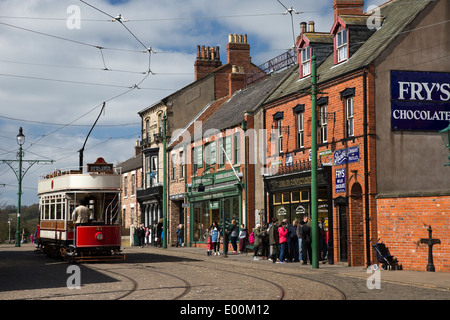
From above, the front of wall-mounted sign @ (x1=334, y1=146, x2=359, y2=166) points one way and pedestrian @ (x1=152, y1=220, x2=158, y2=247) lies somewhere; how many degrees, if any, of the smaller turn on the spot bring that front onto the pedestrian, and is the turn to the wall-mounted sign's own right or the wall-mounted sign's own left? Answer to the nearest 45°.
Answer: approximately 90° to the wall-mounted sign's own right

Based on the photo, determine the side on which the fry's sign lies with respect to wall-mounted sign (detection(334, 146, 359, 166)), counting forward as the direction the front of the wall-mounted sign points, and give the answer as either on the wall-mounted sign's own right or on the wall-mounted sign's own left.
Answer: on the wall-mounted sign's own left

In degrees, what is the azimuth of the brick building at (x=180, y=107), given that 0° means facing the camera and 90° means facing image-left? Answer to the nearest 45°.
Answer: approximately 45°

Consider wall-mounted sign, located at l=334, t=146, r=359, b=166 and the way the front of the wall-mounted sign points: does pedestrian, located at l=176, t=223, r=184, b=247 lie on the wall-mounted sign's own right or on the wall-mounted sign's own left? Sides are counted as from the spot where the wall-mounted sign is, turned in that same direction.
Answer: on the wall-mounted sign's own right

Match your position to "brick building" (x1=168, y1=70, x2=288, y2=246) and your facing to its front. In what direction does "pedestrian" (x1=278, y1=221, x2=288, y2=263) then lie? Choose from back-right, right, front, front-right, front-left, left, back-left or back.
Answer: front-left

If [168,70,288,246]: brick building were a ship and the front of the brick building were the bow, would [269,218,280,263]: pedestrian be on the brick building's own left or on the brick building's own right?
on the brick building's own left
